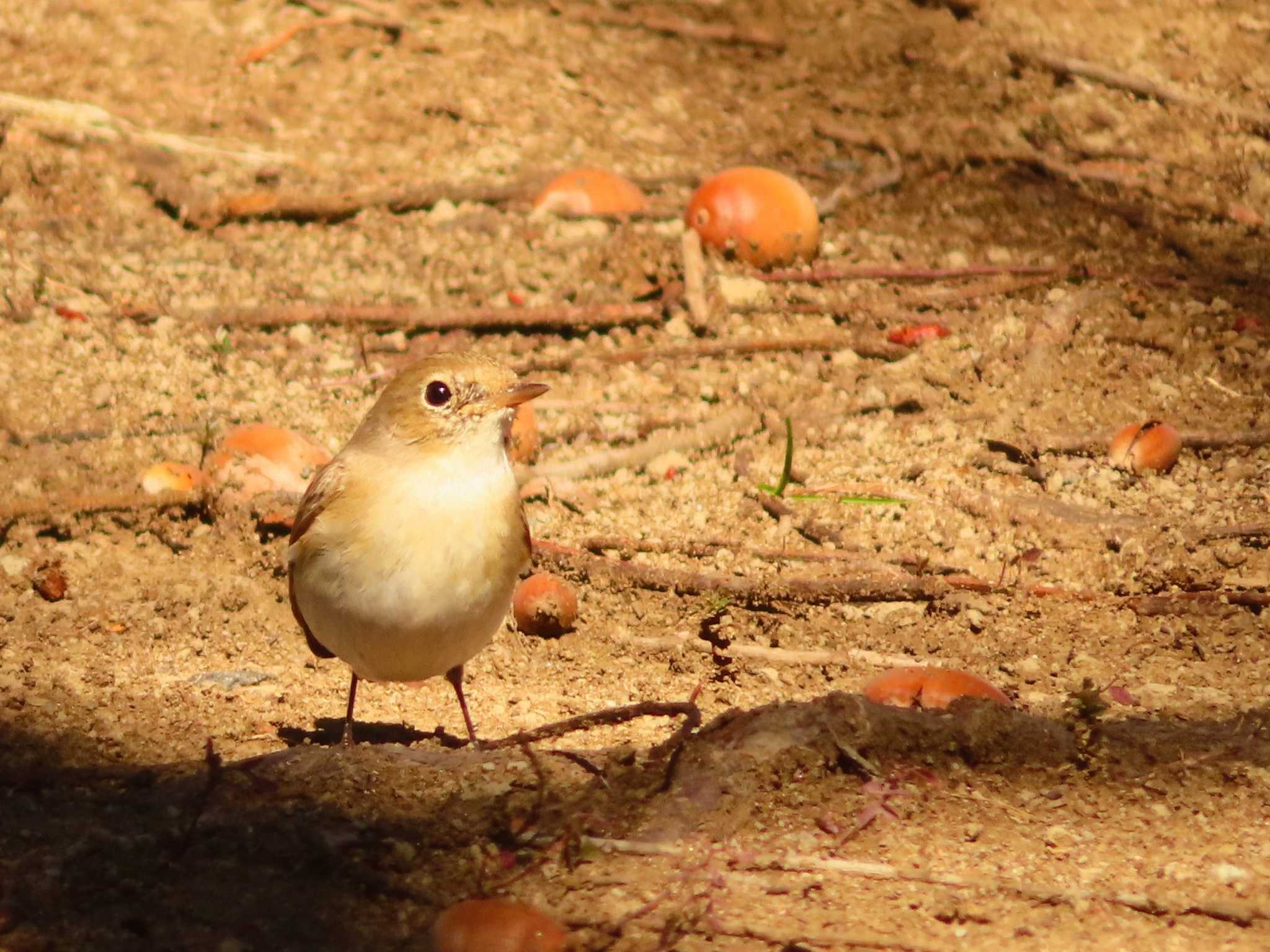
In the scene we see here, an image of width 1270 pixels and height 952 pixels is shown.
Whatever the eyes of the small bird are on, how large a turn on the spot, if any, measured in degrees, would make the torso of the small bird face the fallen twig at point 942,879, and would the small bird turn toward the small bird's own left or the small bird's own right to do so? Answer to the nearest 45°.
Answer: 0° — it already faces it

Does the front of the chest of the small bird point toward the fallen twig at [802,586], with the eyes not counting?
no

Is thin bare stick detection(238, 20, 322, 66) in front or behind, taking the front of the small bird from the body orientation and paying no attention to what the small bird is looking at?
behind

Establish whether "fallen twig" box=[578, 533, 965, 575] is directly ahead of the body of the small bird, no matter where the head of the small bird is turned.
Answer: no

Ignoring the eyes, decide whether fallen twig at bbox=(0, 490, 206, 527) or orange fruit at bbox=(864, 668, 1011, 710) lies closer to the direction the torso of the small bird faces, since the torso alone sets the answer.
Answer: the orange fruit

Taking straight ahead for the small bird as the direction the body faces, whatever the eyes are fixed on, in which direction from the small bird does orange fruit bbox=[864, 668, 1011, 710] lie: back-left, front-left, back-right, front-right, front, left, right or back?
front-left

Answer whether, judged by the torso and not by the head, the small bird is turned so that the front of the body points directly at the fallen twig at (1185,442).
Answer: no

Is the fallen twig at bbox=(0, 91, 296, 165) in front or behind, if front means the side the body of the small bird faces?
behind

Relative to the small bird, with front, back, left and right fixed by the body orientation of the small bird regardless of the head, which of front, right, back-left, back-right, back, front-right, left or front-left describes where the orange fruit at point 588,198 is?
back-left

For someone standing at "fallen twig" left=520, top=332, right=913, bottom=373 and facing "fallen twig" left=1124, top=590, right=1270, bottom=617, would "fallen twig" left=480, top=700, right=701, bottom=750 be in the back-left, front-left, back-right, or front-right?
front-right

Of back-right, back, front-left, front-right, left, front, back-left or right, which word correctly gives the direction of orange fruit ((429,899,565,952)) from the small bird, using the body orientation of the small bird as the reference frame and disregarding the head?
front-right

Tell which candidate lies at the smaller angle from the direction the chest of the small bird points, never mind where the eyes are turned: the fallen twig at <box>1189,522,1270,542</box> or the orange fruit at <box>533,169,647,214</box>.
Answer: the fallen twig

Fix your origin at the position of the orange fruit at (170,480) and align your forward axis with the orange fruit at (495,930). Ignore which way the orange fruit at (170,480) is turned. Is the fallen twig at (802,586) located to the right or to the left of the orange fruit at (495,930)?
left

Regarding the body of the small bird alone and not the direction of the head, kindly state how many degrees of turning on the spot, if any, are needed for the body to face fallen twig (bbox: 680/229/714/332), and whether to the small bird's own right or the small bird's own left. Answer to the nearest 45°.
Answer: approximately 135° to the small bird's own left

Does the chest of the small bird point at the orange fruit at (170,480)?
no
